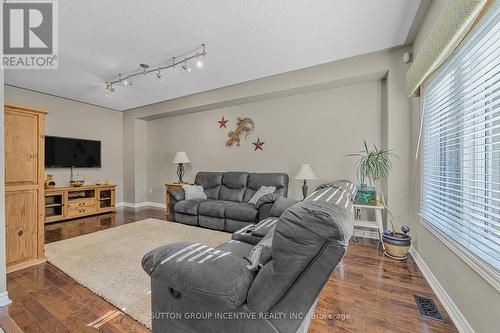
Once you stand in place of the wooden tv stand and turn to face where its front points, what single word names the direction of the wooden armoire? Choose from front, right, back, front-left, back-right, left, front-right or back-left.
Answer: front-right

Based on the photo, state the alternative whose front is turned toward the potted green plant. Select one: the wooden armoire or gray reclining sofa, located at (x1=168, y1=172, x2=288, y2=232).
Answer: the wooden armoire

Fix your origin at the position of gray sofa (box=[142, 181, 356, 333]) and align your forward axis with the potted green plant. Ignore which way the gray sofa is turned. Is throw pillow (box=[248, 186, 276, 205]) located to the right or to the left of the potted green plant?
left

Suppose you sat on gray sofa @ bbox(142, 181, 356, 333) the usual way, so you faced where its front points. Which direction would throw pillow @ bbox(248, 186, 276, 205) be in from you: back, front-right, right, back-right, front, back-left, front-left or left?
front-right

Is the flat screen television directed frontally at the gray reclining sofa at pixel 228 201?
yes

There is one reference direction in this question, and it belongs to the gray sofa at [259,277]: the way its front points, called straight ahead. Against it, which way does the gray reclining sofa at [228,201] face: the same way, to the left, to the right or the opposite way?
to the left

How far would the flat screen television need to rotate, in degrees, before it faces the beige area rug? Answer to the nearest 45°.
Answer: approximately 45° to its right

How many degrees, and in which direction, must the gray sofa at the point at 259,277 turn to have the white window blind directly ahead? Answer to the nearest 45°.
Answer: approximately 135° to its right

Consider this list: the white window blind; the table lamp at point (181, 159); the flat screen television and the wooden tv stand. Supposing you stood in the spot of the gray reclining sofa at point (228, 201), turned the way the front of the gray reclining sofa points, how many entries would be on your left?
1
